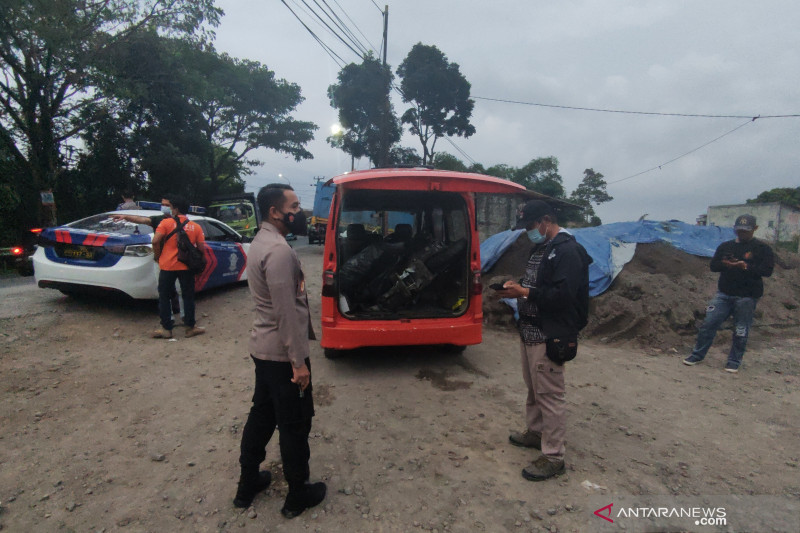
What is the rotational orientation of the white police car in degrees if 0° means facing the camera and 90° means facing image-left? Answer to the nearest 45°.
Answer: approximately 225°

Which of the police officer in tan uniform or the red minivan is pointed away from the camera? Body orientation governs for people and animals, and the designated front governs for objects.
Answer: the red minivan

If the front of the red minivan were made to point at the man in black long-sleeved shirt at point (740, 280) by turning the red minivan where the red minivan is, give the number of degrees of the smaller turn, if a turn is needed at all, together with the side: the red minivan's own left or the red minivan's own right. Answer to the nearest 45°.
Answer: approximately 90° to the red minivan's own right

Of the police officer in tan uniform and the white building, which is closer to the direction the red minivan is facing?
the white building

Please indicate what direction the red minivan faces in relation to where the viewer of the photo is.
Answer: facing away from the viewer

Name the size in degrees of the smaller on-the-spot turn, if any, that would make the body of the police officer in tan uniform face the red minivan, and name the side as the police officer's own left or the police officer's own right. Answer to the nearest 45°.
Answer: approximately 45° to the police officer's own left

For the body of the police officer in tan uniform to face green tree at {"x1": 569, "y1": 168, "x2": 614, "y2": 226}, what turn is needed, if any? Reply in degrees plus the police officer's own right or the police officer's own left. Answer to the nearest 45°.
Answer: approximately 45° to the police officer's own left

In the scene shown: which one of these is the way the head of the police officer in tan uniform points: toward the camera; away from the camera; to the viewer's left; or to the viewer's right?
to the viewer's right

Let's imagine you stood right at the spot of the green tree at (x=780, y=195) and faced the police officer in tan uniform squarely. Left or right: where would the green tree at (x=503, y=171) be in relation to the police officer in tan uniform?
right

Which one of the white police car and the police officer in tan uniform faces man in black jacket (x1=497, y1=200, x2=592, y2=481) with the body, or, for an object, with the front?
the police officer in tan uniform

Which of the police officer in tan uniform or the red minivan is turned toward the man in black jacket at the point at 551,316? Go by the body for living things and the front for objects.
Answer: the police officer in tan uniform

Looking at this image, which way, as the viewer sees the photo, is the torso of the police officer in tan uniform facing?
to the viewer's right

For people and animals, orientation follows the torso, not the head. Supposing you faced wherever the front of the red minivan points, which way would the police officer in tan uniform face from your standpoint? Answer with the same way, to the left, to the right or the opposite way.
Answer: to the right
